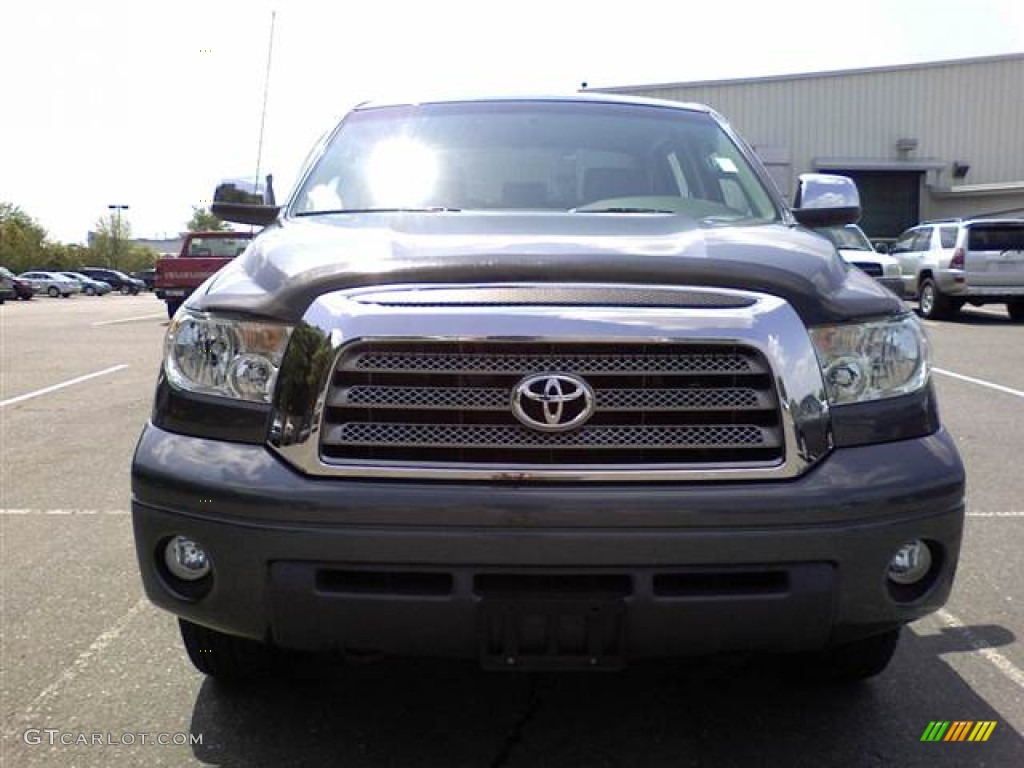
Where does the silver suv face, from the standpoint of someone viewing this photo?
facing away from the viewer and to the left of the viewer

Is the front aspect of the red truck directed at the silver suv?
no

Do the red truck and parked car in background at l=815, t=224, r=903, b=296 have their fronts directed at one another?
no

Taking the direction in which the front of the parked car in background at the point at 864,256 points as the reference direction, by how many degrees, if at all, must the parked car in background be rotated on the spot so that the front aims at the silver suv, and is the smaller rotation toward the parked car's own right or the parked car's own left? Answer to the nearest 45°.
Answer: approximately 90° to the parked car's own left

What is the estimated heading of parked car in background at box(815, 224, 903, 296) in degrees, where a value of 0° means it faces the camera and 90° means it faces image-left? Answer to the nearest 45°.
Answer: approximately 315°

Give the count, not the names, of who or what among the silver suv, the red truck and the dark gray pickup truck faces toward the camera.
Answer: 1

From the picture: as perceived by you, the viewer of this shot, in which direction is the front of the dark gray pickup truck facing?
facing the viewer

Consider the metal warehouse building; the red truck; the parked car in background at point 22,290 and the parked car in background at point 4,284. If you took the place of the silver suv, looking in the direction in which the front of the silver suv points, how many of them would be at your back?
0

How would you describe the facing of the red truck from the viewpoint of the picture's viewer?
facing away from the viewer and to the right of the viewer

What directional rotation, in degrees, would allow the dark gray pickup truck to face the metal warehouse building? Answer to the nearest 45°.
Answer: approximately 180°

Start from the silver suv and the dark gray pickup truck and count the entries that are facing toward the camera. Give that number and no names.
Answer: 1

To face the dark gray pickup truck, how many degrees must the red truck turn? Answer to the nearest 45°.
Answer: approximately 135° to its right

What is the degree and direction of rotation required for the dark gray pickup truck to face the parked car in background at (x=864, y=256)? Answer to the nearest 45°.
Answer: approximately 180°

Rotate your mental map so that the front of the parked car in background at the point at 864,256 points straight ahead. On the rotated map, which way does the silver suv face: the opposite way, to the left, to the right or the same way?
the opposite way
